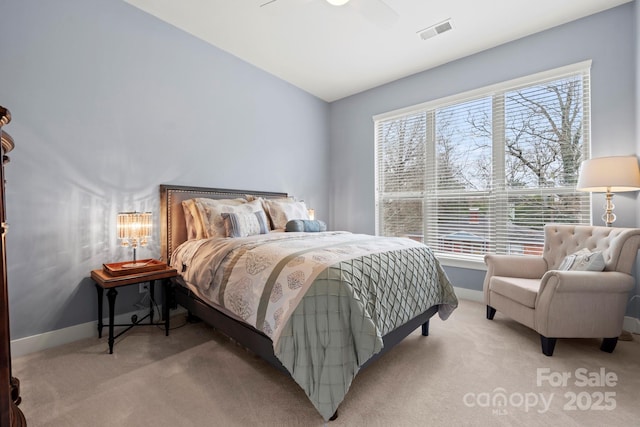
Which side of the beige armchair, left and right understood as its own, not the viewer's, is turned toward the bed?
front

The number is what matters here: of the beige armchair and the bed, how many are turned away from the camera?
0

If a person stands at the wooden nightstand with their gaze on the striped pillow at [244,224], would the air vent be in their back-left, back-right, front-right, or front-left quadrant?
front-right

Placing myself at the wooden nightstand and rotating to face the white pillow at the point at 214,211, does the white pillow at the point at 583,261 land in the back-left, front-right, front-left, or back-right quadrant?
front-right

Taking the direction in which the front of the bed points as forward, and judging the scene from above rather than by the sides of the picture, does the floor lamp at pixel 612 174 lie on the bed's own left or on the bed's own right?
on the bed's own left

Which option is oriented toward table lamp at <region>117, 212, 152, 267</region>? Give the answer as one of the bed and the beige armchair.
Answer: the beige armchair

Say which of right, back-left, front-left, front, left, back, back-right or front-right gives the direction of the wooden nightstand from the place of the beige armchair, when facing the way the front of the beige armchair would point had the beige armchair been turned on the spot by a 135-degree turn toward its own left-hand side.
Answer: back-right

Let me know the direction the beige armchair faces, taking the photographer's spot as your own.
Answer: facing the viewer and to the left of the viewer

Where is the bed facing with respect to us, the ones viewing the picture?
facing the viewer and to the right of the viewer

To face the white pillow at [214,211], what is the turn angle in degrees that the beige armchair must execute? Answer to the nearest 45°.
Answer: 0° — it already faces it
